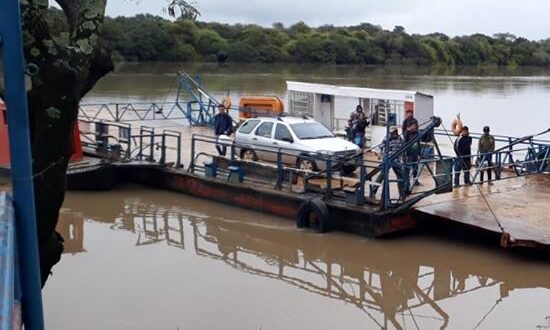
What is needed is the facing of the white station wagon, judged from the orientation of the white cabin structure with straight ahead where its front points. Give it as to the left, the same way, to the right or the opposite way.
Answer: to the left

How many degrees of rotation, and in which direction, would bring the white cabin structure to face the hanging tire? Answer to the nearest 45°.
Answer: approximately 45° to its left

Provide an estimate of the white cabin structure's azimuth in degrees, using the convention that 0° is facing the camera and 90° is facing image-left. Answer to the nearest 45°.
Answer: approximately 45°

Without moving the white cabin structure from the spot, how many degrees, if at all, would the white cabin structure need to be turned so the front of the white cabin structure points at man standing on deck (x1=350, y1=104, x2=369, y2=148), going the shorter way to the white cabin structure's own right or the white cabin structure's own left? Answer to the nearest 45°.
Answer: approximately 45° to the white cabin structure's own left

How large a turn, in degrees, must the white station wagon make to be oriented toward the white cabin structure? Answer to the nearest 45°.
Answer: approximately 135° to its left

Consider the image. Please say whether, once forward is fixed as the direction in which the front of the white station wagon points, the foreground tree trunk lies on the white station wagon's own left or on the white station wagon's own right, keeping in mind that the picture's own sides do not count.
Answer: on the white station wagon's own right

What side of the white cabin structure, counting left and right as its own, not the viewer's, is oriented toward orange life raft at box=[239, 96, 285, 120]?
right

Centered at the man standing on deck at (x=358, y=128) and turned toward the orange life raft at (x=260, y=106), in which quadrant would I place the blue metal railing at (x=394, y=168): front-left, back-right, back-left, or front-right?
back-left

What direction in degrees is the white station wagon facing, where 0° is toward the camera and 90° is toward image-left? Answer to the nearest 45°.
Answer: approximately 315°
